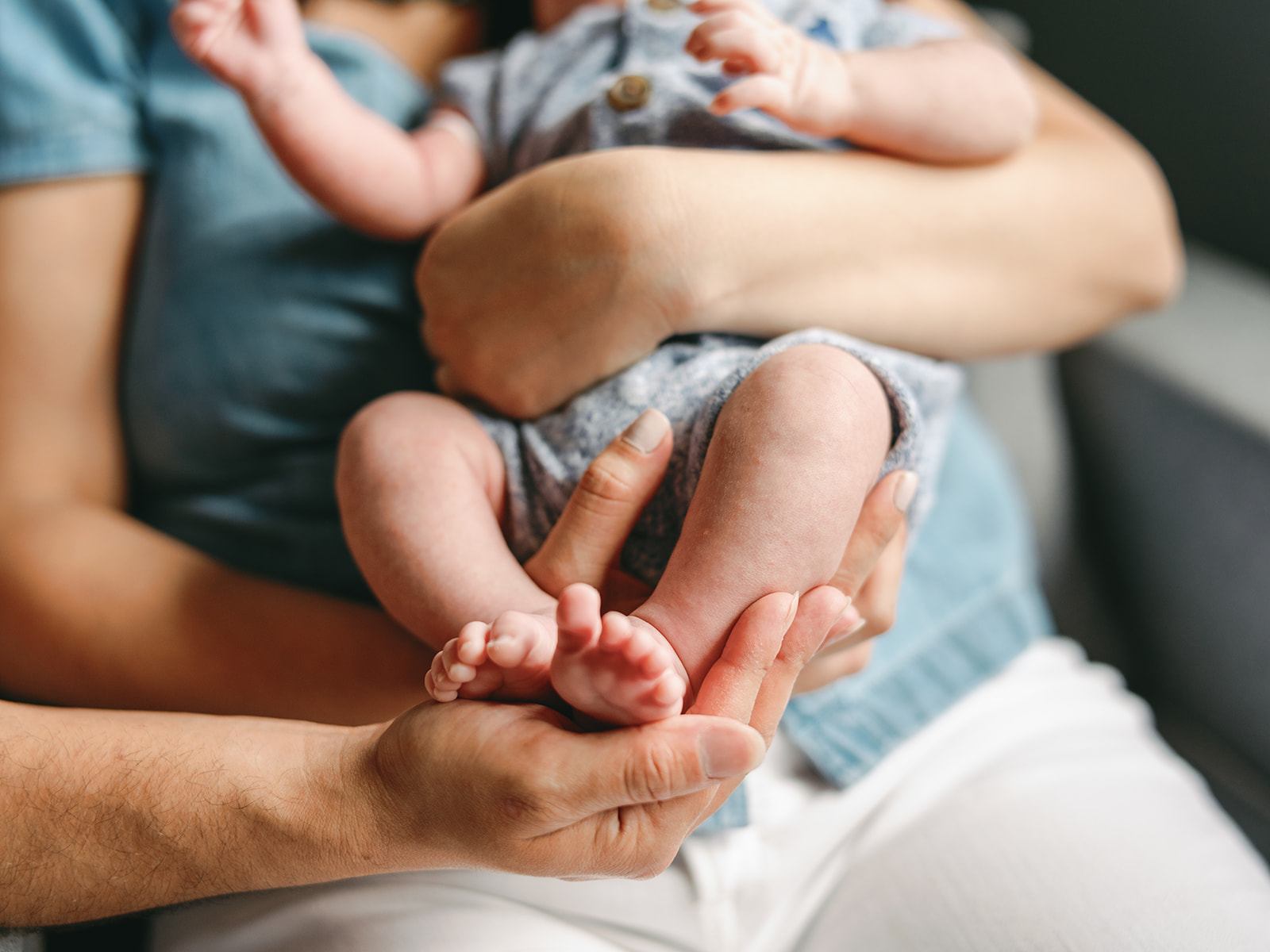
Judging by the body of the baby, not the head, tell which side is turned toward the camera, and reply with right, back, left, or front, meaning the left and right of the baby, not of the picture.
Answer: front
